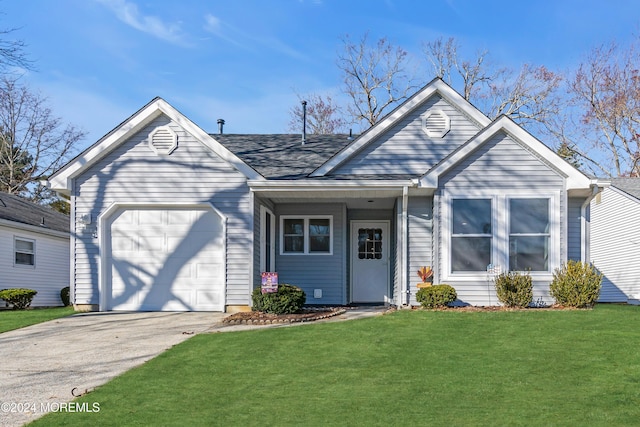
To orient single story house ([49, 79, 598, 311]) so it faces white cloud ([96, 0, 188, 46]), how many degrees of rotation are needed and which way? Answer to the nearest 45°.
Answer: approximately 135° to its right

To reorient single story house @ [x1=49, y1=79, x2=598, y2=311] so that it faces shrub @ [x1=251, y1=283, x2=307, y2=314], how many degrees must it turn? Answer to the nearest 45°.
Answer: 0° — it already faces it

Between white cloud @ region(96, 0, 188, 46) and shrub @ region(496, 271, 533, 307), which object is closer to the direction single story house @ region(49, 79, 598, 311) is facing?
the shrub

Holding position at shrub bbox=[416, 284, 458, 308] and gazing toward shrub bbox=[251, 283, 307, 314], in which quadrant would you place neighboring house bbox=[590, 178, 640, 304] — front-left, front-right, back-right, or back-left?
back-right

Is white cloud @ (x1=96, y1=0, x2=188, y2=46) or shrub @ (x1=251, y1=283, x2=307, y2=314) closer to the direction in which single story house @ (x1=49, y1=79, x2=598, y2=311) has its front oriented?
the shrub

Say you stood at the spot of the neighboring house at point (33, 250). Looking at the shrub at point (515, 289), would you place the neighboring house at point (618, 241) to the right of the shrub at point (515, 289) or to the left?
left

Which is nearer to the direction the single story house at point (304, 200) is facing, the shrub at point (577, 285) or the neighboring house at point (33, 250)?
the shrub

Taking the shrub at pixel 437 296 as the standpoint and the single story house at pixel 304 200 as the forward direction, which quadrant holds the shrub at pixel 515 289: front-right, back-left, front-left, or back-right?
back-right

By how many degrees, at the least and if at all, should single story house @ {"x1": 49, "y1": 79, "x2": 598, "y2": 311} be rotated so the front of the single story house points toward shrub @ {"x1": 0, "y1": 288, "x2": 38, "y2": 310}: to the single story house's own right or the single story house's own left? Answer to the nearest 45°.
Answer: approximately 135° to the single story house's own right

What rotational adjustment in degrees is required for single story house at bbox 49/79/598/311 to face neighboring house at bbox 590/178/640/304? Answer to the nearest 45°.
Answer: approximately 135° to its left

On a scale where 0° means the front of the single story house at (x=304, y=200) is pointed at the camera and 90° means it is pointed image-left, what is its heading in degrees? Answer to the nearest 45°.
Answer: approximately 0°
